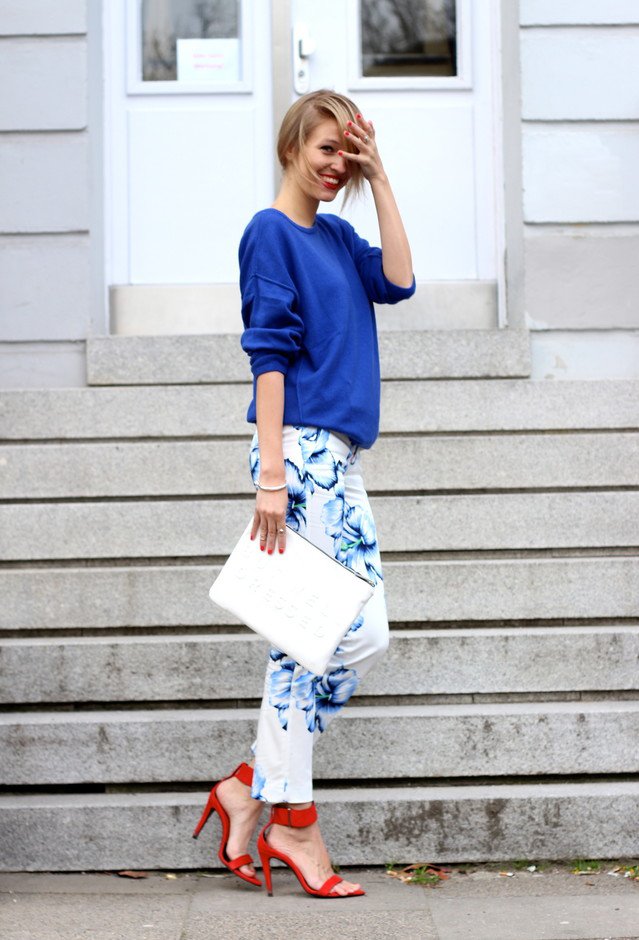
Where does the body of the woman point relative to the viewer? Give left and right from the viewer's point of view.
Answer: facing the viewer and to the right of the viewer

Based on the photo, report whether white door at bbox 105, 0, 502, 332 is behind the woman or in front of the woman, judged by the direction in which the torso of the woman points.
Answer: behind
